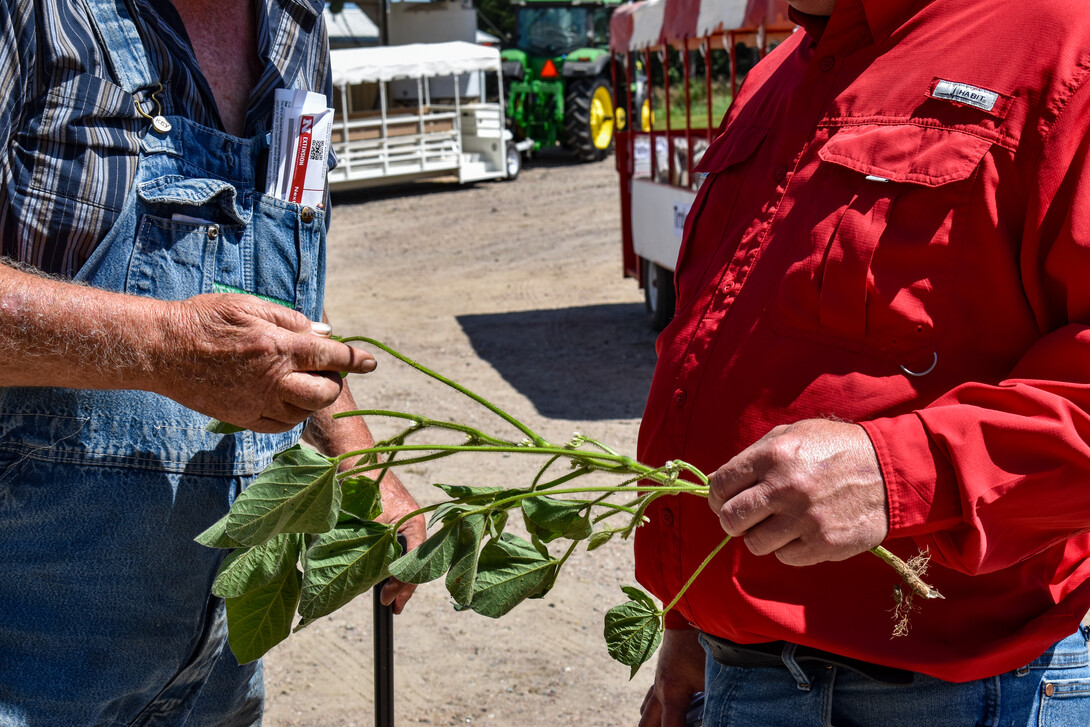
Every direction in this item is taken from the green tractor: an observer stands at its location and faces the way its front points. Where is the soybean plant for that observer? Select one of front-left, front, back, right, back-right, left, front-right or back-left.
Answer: back-right

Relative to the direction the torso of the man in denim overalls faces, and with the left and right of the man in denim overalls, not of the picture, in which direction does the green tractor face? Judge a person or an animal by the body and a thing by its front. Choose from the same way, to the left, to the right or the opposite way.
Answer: to the left

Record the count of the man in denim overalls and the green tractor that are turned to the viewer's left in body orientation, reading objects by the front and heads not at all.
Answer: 0

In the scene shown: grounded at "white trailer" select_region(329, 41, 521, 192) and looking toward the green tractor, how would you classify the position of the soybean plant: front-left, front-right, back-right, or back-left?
back-right

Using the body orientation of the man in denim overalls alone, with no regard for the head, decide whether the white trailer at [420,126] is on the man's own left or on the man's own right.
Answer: on the man's own left

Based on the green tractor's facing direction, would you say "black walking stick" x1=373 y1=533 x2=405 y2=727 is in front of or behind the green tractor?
behind

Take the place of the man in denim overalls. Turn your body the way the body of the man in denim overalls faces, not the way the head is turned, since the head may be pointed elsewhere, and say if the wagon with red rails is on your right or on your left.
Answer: on your left

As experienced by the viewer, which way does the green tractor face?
facing away from the viewer and to the right of the viewer

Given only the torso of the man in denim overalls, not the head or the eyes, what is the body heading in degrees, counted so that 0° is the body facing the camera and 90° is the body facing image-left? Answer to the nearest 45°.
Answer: approximately 315°
